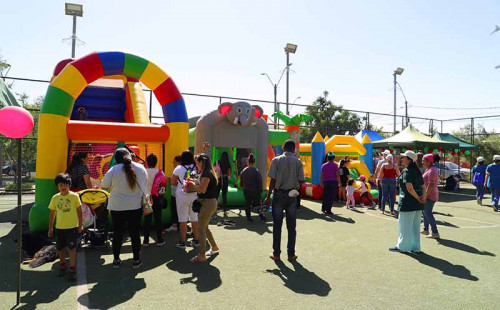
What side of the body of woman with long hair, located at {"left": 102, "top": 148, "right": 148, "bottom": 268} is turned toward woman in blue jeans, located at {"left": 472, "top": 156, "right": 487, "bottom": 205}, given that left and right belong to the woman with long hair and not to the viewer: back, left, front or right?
right

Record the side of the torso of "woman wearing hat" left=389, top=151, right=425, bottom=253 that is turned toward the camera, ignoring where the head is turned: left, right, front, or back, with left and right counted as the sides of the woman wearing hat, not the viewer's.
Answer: left

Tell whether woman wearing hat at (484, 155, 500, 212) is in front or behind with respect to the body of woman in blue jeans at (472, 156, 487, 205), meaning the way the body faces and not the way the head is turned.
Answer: behind

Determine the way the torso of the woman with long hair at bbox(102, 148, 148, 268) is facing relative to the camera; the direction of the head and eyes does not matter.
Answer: away from the camera

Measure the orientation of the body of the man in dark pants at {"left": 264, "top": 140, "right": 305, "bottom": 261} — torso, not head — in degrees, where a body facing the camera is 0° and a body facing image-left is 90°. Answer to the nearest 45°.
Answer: approximately 180°

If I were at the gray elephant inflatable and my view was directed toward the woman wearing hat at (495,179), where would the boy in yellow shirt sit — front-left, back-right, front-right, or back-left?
back-right

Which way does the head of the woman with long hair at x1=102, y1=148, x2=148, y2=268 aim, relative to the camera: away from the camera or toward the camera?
away from the camera

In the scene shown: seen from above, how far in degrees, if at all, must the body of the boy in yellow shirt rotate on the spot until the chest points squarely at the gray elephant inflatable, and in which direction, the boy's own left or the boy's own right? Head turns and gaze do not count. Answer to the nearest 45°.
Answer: approximately 135° to the boy's own left

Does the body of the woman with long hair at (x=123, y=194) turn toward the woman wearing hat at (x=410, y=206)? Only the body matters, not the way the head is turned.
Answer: no

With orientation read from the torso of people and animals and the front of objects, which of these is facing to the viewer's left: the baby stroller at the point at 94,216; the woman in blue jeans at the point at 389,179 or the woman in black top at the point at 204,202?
the woman in black top

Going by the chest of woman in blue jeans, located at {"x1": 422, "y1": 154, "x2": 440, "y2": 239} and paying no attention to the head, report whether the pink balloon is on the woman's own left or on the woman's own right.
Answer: on the woman's own left
